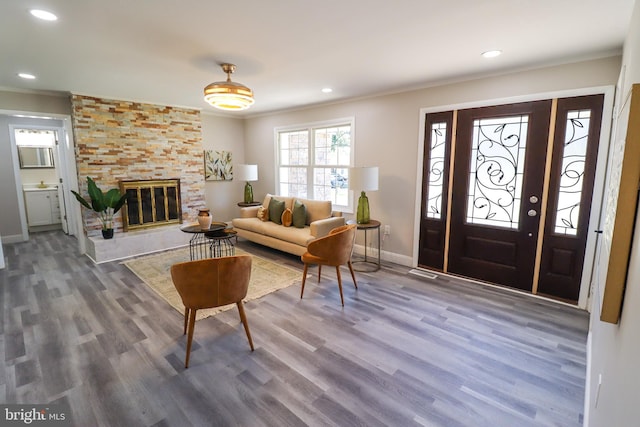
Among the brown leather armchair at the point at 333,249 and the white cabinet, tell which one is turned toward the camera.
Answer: the white cabinet

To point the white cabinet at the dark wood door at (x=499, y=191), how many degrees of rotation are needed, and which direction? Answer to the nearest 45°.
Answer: approximately 45° to its left

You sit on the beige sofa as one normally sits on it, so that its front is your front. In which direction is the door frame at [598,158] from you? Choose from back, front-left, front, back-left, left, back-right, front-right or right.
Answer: left

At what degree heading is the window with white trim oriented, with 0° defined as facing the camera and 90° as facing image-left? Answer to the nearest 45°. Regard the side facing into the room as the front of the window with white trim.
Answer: approximately 45°

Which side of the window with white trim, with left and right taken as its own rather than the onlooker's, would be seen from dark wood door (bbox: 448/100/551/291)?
left

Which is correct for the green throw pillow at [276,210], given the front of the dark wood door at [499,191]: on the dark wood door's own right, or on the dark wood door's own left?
on the dark wood door's own right

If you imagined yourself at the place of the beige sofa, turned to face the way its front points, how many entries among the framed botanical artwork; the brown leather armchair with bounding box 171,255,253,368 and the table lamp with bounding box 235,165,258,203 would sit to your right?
2

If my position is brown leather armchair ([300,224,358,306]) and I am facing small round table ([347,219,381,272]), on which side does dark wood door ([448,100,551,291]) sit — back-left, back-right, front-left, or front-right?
front-right

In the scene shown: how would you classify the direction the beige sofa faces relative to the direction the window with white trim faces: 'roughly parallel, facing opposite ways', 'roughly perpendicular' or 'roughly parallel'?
roughly parallel

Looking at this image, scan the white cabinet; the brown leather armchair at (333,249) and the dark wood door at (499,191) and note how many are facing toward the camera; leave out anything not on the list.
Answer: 2

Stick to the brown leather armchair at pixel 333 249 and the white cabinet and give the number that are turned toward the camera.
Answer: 1

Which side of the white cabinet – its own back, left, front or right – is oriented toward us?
front

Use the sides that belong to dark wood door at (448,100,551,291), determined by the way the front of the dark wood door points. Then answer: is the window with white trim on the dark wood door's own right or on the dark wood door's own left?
on the dark wood door's own right

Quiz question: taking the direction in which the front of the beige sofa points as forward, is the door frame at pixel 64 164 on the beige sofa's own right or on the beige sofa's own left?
on the beige sofa's own right
